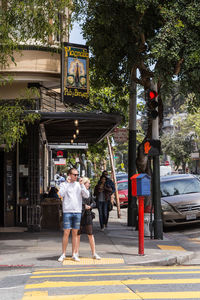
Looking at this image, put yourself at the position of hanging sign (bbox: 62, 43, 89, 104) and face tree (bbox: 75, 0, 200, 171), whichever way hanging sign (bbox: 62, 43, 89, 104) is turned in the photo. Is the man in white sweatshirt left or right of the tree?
right

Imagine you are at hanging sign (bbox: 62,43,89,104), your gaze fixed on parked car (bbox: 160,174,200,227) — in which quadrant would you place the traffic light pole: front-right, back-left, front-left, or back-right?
front-right

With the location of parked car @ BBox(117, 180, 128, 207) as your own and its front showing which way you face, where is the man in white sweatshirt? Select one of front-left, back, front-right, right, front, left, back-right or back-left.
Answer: front

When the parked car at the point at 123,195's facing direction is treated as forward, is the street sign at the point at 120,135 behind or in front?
in front

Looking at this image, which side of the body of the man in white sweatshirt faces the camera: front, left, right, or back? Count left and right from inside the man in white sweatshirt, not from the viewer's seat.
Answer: front

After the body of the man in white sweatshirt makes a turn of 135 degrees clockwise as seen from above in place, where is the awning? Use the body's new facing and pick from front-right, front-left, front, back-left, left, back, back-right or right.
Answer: front-right
